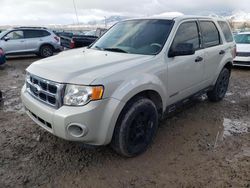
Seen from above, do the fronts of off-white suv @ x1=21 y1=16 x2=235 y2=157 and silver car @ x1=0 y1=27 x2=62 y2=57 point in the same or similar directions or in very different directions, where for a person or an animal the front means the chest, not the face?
same or similar directions

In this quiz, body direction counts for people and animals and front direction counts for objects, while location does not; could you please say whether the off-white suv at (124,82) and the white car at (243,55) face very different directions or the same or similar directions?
same or similar directions

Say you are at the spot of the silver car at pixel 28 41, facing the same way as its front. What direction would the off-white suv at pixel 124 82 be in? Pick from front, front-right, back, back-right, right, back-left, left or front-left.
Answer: left

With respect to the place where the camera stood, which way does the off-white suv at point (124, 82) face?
facing the viewer and to the left of the viewer

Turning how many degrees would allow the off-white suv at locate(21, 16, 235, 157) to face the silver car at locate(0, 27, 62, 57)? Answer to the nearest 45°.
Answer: approximately 90° to its right

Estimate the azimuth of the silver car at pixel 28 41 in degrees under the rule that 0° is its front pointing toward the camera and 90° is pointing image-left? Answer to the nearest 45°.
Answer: approximately 90°

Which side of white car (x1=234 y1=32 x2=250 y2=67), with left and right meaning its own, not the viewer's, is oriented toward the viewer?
front

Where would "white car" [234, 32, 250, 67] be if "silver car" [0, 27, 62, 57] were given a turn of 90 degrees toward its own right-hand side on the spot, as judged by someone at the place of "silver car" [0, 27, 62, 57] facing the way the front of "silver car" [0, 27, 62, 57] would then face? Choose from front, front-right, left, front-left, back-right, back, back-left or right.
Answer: back-right

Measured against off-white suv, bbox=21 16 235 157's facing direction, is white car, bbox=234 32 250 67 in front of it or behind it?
behind
